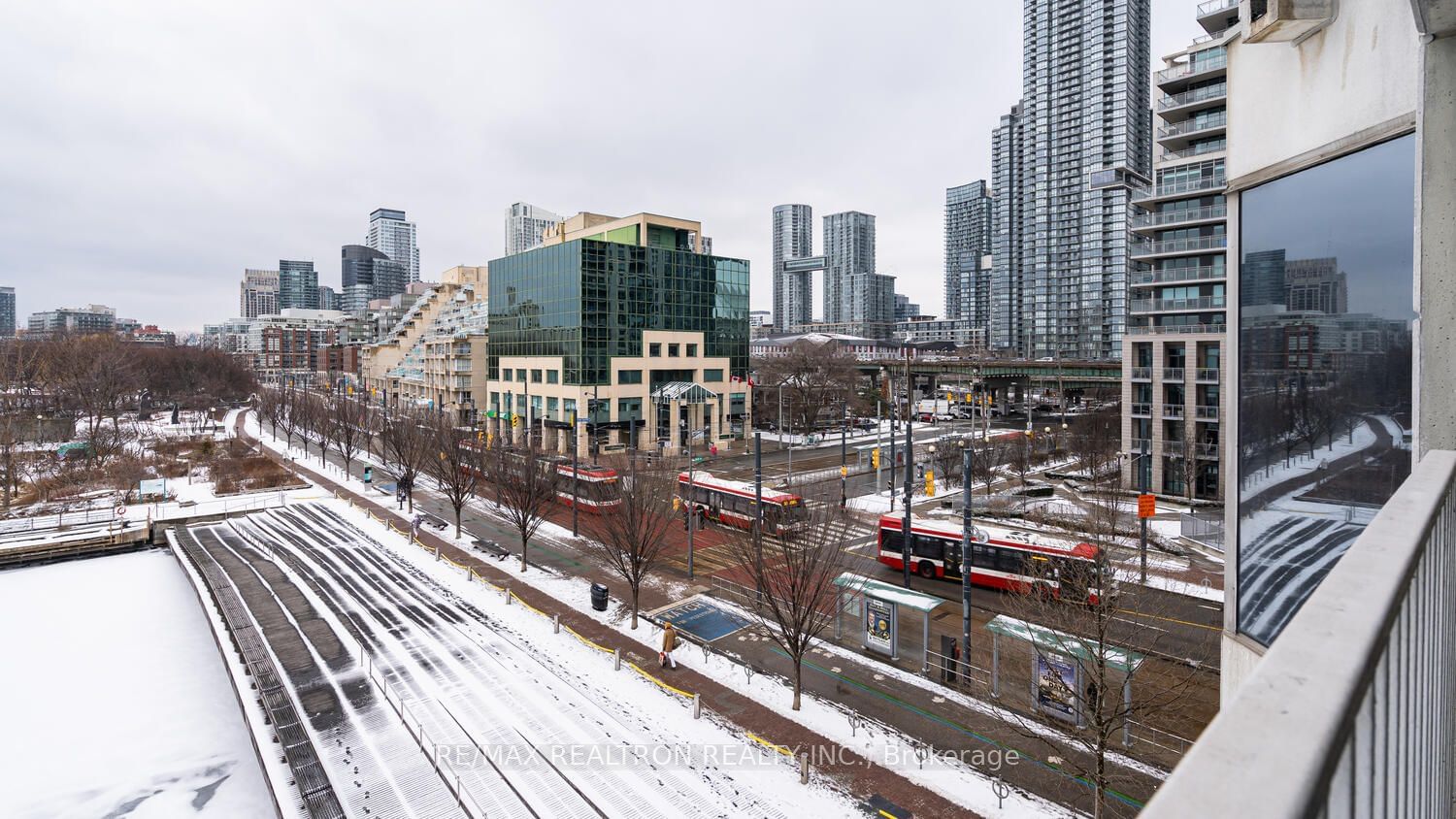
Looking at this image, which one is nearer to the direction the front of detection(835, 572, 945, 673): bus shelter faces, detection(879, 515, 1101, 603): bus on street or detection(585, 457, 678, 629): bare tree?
the bus on street

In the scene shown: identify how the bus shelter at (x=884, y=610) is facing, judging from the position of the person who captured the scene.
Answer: facing away from the viewer and to the right of the viewer

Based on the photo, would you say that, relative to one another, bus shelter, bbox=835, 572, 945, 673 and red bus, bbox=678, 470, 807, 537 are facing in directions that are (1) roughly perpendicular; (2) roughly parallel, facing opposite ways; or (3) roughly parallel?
roughly perpendicular
